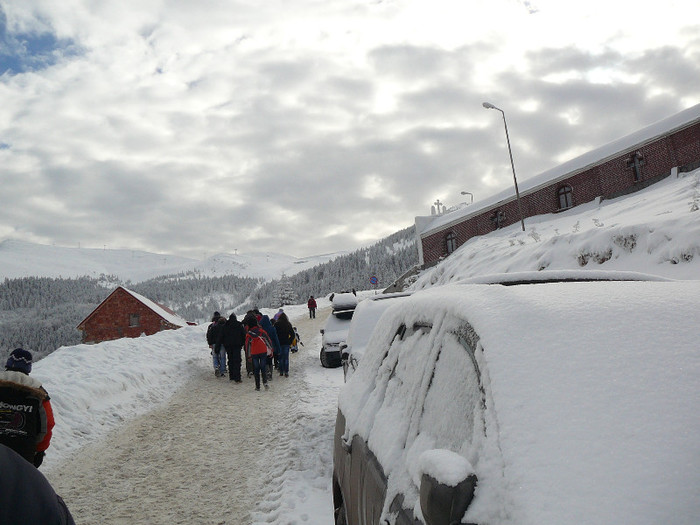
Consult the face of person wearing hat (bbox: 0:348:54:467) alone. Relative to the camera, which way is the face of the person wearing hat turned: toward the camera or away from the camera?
away from the camera

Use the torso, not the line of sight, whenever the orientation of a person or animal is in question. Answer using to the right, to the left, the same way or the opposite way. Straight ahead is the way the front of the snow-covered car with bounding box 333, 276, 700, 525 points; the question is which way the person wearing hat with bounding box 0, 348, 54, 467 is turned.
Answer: the opposite way

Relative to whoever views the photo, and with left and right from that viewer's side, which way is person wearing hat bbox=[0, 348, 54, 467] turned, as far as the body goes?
facing away from the viewer

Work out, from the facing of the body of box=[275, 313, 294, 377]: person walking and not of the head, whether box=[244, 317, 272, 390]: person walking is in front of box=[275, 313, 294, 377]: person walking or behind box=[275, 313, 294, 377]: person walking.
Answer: behind

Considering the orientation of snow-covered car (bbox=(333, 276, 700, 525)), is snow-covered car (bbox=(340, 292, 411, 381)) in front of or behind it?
behind

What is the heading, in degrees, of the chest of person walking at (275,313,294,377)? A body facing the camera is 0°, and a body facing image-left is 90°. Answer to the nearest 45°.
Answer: approximately 180°

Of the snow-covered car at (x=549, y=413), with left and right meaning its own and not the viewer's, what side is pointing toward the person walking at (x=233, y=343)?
back

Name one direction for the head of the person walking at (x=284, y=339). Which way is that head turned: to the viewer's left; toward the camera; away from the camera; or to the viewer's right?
away from the camera

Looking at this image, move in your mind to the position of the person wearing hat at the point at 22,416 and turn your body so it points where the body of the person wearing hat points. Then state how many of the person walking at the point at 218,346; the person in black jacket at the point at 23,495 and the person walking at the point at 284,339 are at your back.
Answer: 1

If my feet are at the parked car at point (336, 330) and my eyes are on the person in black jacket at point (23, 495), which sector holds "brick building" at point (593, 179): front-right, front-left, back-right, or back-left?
back-left

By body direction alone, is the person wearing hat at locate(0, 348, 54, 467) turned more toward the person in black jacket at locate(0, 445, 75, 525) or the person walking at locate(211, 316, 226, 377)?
the person walking

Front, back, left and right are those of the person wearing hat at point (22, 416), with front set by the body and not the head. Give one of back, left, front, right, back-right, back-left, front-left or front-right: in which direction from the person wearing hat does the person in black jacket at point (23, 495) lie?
back
